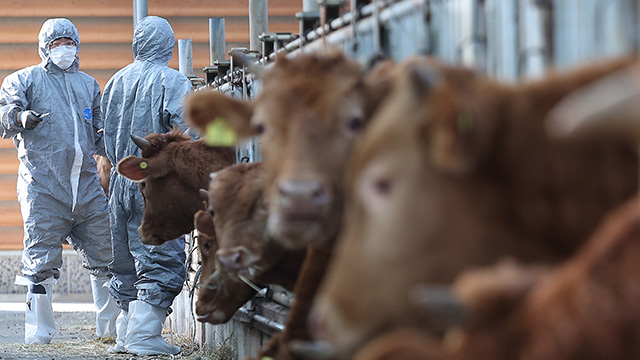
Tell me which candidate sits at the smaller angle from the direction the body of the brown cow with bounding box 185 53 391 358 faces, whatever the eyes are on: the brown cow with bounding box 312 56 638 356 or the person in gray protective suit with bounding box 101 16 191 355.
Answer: the brown cow

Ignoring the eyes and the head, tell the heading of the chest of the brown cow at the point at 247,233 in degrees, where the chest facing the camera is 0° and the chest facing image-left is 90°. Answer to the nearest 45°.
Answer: approximately 45°

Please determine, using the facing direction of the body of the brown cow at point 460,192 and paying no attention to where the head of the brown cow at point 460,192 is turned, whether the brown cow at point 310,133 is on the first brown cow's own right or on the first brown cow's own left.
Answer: on the first brown cow's own right

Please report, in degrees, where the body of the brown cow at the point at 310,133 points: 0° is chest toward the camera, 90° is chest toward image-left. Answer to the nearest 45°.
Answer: approximately 0°
